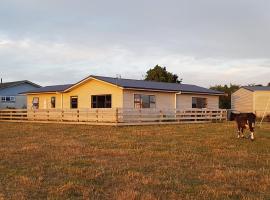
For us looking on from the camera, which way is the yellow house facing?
facing the viewer and to the left of the viewer
